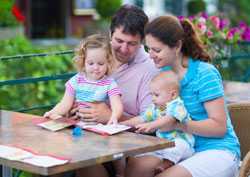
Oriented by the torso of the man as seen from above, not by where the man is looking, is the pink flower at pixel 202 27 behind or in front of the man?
behind

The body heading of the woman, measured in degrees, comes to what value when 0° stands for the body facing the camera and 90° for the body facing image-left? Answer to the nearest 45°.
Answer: approximately 90°

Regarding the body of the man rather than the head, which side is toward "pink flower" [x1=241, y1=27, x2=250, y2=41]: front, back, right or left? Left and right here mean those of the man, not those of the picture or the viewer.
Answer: back

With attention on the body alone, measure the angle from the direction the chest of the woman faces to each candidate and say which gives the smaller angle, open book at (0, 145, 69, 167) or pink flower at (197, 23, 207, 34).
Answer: the open book

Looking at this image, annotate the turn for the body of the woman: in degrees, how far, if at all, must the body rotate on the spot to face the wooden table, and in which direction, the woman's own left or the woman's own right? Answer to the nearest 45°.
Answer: approximately 45° to the woman's own left

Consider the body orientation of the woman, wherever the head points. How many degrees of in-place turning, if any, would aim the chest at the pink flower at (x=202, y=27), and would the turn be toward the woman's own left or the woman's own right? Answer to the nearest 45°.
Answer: approximately 90° to the woman's own right

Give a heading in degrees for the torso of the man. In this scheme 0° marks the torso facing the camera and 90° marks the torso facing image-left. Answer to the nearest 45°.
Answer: approximately 45°
